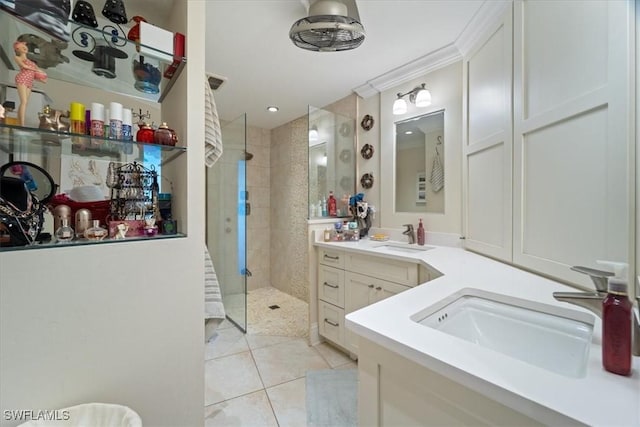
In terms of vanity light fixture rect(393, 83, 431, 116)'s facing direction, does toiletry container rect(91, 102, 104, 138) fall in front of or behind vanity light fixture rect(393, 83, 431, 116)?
in front

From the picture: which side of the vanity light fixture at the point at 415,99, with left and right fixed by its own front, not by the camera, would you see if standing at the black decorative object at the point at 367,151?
right

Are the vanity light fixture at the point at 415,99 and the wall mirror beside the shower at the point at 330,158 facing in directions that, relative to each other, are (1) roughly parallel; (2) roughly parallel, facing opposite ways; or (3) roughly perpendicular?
roughly perpendicular

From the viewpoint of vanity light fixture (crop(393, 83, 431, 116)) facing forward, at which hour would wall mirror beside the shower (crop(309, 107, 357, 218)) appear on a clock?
The wall mirror beside the shower is roughly at 2 o'clock from the vanity light fixture.

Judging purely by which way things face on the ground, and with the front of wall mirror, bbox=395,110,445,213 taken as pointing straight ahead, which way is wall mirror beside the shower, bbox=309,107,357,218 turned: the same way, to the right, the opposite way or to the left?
to the left

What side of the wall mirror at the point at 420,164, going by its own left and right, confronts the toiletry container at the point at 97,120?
front

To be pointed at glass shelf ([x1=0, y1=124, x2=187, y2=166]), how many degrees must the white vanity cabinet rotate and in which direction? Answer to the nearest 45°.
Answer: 0° — it already faces it

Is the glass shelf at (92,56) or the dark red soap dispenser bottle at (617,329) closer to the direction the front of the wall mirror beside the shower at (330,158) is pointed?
the dark red soap dispenser bottle

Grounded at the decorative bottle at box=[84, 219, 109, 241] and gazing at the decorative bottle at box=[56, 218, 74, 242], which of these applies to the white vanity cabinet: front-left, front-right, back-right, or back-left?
back-right

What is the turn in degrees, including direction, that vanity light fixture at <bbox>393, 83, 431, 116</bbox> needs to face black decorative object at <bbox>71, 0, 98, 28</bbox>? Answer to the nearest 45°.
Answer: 0° — it already faces it

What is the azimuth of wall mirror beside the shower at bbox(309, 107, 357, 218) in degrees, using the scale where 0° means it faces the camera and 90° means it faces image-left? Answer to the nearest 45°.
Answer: approximately 315°

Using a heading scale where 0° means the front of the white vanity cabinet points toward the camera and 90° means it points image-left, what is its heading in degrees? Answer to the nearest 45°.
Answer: approximately 45°
